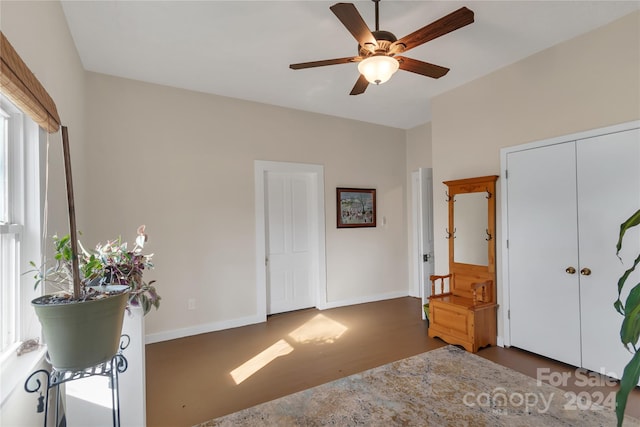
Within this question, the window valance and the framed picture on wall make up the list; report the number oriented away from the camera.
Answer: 0

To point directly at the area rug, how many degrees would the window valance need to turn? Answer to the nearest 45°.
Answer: approximately 45° to its right

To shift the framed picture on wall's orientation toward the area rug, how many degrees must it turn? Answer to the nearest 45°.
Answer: approximately 45° to its right

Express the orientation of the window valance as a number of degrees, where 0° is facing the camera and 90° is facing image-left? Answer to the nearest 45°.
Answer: approximately 270°

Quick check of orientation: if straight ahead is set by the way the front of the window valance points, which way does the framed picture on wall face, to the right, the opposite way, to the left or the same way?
to the right

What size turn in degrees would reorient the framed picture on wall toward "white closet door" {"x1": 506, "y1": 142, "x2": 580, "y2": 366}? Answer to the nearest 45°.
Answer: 0° — it already faces it

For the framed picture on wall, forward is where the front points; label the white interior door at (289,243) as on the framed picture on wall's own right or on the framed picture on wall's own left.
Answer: on the framed picture on wall's own right

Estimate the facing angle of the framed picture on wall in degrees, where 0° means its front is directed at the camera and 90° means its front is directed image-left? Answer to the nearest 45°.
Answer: approximately 315°

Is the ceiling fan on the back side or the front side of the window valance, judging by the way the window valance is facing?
on the front side

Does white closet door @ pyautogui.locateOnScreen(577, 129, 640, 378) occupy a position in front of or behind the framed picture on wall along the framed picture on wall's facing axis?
in front

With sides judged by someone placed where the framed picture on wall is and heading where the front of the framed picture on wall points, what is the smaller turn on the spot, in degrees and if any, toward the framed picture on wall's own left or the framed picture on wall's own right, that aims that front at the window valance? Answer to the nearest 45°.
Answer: approximately 45° to the framed picture on wall's own right

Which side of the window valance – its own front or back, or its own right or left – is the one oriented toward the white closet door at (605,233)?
front

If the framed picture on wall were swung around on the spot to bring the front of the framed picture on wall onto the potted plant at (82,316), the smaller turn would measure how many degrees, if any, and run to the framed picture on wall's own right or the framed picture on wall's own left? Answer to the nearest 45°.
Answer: approximately 45° to the framed picture on wall's own right
